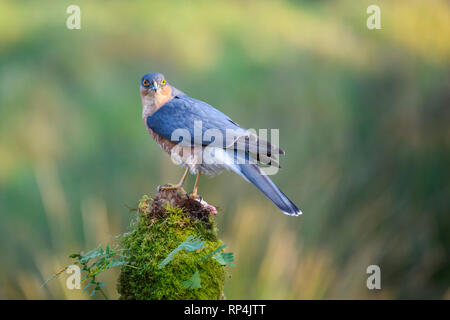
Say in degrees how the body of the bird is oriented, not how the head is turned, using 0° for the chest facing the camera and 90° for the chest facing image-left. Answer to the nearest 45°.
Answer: approximately 90°
